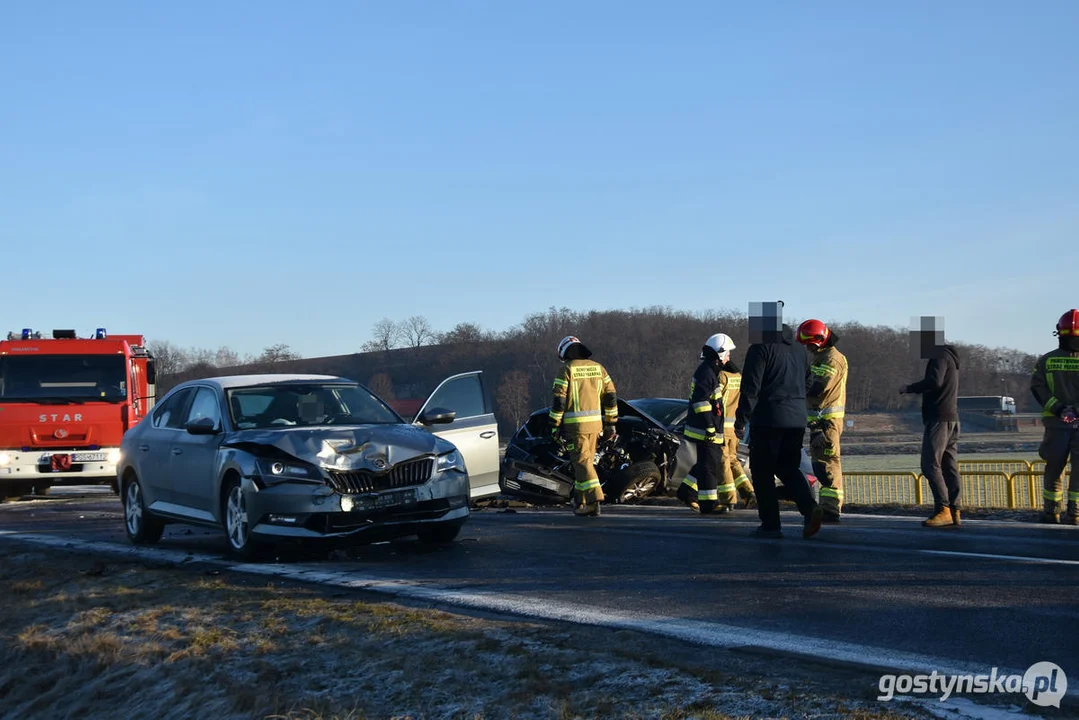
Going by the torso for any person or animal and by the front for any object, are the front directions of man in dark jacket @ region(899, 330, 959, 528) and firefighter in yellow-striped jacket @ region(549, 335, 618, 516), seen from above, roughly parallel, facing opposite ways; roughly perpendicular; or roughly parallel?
roughly perpendicular

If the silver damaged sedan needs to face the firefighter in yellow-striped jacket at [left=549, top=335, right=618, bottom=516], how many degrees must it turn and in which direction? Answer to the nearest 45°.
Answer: approximately 90° to its left

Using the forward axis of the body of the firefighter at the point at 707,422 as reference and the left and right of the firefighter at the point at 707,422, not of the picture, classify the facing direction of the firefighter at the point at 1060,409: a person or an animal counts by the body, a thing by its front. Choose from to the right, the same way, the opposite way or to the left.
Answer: to the left

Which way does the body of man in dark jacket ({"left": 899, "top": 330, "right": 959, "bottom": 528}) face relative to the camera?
to the viewer's left

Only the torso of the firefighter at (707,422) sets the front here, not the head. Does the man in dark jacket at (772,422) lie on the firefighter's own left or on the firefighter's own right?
on the firefighter's own right

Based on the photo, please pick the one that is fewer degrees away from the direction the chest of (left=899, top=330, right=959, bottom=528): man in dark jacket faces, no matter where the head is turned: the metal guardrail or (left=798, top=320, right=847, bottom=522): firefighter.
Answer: the firefighter

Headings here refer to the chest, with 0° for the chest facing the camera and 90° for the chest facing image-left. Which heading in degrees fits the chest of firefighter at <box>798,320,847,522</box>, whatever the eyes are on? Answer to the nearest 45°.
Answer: approximately 90°
